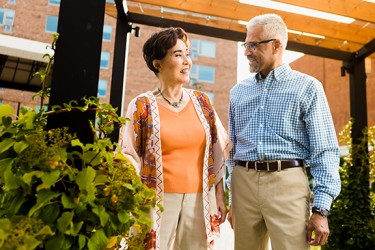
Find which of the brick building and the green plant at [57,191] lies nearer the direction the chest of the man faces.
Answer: the green plant

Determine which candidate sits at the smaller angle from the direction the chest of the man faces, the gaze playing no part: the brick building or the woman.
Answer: the woman

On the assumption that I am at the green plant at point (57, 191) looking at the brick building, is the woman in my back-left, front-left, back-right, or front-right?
front-right

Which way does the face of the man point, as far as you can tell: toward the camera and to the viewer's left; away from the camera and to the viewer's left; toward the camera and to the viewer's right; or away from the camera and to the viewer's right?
toward the camera and to the viewer's left

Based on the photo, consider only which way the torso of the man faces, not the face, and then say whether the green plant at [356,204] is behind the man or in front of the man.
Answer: behind

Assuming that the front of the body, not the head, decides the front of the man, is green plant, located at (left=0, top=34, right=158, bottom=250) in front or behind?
in front

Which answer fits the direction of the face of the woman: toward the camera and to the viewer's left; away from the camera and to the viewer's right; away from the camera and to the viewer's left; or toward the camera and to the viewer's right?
toward the camera and to the viewer's right
